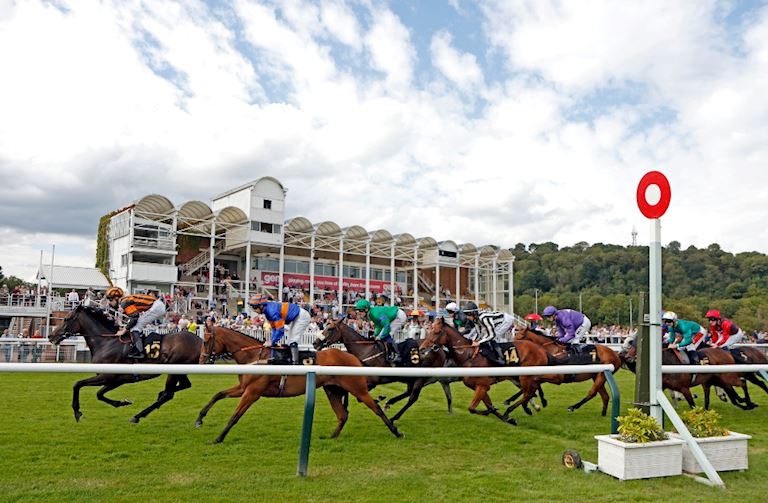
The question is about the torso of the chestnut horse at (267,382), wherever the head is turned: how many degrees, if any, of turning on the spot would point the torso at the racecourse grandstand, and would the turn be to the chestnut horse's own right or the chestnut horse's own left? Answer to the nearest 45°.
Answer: approximately 90° to the chestnut horse's own right

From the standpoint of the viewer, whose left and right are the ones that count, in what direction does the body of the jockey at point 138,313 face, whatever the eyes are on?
facing to the left of the viewer

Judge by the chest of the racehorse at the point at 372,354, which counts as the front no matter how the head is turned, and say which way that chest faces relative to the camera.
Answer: to the viewer's left

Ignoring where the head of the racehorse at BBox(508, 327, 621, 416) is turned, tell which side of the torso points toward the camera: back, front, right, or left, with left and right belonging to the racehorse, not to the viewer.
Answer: left

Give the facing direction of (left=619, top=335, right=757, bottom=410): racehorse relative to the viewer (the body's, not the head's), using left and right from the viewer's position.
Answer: facing to the left of the viewer

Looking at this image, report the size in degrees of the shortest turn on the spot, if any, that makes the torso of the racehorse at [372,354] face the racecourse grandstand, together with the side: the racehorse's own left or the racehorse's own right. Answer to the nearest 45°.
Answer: approximately 90° to the racehorse's own right

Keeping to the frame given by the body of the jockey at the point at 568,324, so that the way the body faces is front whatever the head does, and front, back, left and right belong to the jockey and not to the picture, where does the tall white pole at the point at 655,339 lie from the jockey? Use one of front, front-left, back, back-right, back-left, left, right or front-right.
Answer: left

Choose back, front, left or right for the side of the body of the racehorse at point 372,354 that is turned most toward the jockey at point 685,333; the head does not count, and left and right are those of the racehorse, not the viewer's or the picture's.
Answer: back

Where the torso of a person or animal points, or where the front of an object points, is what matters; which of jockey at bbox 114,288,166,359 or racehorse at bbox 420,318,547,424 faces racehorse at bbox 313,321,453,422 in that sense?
racehorse at bbox 420,318,547,424

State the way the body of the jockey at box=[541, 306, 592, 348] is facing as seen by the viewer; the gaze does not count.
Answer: to the viewer's left

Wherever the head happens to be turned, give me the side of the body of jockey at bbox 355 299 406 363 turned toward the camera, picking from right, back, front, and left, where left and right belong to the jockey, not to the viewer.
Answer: left

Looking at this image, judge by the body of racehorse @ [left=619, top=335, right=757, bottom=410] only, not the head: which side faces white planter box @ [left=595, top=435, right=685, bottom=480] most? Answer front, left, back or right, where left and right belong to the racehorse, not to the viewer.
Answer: left

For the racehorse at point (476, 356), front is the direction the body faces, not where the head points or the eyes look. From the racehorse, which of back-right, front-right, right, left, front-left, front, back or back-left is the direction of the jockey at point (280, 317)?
front-left

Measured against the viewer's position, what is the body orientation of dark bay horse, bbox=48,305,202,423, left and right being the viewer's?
facing to the left of the viewer

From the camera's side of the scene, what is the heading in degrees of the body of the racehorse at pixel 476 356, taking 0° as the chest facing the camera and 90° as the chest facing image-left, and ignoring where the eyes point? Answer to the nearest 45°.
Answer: approximately 90°

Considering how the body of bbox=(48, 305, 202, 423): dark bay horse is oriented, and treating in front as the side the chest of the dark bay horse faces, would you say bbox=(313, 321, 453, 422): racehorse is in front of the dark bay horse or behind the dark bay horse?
behind
